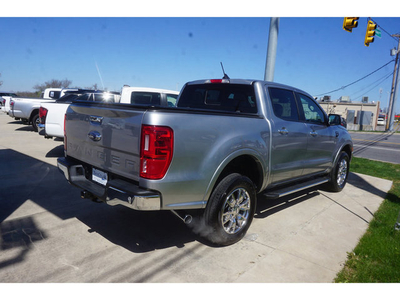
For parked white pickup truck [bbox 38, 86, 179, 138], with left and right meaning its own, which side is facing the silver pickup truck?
right

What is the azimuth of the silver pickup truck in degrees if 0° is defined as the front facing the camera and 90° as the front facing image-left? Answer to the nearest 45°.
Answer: approximately 225°

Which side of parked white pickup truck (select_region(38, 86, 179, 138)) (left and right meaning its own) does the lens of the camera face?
right

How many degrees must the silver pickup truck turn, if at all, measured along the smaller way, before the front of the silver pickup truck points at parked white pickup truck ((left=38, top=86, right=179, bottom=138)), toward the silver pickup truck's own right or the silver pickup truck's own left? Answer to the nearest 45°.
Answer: approximately 90° to the silver pickup truck's own left

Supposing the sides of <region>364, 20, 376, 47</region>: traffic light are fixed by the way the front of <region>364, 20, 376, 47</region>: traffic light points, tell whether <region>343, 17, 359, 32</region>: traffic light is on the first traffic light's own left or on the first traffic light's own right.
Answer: on the first traffic light's own right
